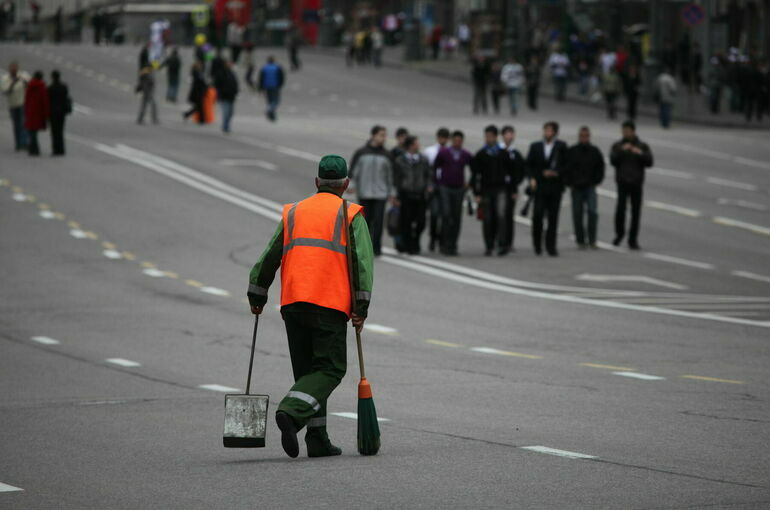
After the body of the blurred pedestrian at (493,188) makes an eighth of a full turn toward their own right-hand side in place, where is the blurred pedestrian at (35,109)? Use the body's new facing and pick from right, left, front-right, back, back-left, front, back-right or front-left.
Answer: right

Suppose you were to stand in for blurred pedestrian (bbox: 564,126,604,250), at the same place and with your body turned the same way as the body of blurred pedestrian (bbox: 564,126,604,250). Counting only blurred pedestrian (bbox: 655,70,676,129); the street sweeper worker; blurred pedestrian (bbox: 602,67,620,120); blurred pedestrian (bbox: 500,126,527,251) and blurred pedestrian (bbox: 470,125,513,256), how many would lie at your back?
2

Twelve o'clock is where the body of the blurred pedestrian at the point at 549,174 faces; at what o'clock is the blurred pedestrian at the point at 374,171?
the blurred pedestrian at the point at 374,171 is roughly at 2 o'clock from the blurred pedestrian at the point at 549,174.

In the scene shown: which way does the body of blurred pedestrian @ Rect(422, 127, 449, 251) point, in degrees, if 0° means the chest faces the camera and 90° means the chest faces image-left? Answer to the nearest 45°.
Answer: approximately 0°

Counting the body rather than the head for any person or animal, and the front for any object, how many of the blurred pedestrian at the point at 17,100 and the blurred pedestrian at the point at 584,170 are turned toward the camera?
2

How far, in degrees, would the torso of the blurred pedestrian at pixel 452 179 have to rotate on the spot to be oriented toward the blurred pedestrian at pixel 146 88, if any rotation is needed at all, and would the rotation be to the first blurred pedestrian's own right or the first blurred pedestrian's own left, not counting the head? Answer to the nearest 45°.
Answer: approximately 135° to the first blurred pedestrian's own right

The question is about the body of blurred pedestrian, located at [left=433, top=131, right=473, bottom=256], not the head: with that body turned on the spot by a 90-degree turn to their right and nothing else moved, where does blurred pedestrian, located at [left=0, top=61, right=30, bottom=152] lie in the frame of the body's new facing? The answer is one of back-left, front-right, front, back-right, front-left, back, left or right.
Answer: front-right

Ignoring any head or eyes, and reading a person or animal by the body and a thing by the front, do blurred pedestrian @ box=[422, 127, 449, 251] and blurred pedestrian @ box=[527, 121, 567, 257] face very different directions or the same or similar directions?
same or similar directions

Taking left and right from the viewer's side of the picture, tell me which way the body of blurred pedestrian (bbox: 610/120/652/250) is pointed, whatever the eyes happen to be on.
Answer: facing the viewer

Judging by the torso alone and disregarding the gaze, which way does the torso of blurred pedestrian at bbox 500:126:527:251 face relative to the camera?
toward the camera

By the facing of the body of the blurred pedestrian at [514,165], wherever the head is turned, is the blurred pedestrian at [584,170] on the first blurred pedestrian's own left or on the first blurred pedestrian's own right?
on the first blurred pedestrian's own left

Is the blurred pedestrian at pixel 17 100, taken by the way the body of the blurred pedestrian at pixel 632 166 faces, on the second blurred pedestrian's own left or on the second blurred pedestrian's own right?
on the second blurred pedestrian's own right

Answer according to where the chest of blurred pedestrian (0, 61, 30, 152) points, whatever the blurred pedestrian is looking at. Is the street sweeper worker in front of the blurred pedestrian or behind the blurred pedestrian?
in front

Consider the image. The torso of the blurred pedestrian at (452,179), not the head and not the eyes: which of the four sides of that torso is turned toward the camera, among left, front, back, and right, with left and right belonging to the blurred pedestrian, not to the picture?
front
